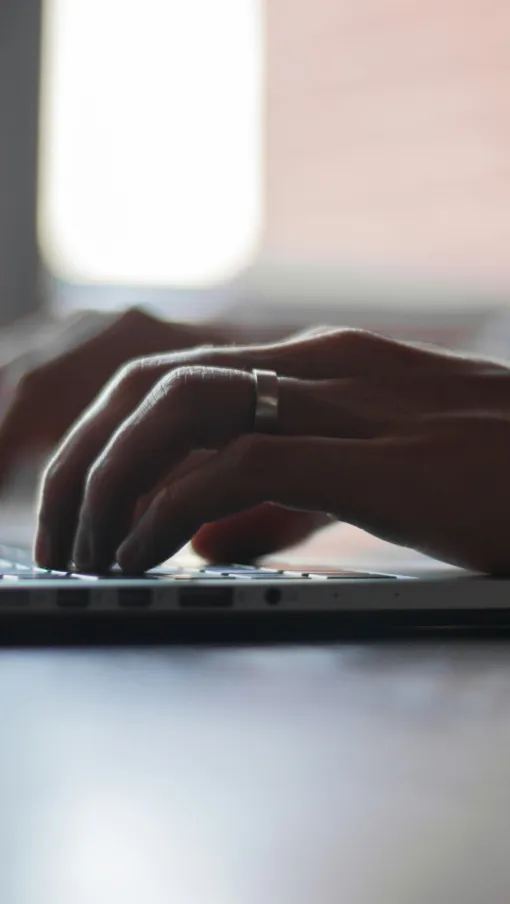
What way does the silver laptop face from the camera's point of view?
to the viewer's right
